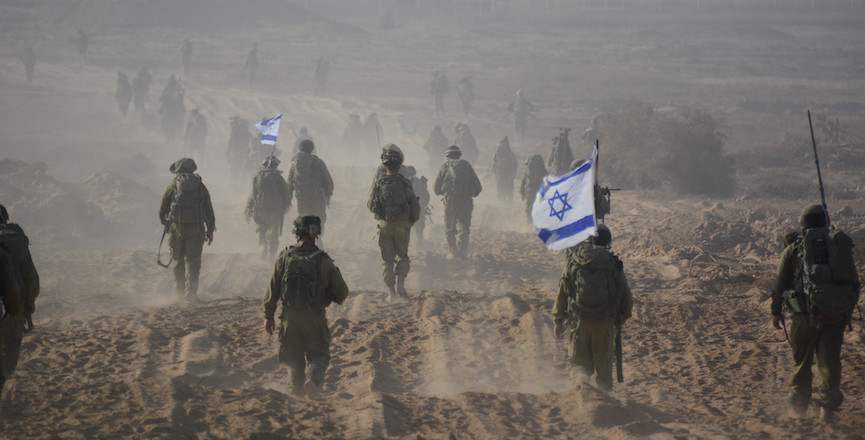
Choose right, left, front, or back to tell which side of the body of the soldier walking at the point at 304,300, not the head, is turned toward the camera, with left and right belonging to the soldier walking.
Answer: back

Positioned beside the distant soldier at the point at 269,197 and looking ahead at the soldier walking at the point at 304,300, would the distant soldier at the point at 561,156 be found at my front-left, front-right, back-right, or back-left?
back-left

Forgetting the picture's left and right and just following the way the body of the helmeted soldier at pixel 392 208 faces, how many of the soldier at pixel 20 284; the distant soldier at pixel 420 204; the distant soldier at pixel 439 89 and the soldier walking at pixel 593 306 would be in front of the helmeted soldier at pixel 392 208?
2

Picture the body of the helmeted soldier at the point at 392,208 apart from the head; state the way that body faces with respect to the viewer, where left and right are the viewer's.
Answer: facing away from the viewer

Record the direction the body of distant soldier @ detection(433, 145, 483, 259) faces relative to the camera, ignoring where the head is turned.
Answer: away from the camera

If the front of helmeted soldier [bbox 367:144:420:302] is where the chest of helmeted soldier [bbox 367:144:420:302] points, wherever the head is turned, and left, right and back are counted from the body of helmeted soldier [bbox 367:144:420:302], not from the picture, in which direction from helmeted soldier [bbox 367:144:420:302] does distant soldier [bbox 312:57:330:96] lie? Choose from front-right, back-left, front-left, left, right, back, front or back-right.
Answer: front

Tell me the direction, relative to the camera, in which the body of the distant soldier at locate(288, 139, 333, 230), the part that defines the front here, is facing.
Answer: away from the camera

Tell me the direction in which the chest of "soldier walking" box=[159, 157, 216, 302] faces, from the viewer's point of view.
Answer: away from the camera

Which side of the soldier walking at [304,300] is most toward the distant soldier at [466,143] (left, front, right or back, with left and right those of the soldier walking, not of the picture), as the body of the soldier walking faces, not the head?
front

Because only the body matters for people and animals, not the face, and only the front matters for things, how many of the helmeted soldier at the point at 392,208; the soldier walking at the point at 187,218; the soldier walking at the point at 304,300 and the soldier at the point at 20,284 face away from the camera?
4

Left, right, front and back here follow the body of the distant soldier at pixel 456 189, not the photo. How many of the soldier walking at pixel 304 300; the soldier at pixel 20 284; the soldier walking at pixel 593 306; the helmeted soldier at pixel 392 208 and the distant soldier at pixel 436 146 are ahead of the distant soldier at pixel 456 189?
1

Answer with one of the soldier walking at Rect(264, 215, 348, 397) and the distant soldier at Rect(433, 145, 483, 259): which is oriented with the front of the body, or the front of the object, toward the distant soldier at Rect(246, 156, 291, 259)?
the soldier walking

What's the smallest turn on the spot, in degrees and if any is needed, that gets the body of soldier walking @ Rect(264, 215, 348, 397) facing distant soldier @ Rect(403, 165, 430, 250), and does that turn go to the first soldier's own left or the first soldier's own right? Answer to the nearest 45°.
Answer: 0° — they already face them

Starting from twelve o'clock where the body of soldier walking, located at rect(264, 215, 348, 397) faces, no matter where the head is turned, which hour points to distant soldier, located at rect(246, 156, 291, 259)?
The distant soldier is roughly at 12 o'clock from the soldier walking.

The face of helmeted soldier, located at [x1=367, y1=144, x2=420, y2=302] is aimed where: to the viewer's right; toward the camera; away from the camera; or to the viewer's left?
away from the camera

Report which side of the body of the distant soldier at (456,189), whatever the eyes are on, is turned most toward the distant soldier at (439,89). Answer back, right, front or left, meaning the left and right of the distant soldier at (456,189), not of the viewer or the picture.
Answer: front

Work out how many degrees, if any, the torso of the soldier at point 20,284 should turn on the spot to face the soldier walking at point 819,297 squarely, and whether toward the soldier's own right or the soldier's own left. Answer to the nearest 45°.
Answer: approximately 135° to the soldier's own right

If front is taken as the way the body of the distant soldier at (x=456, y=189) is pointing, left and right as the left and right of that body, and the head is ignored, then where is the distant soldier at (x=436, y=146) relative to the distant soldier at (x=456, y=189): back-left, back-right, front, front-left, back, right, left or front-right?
front
